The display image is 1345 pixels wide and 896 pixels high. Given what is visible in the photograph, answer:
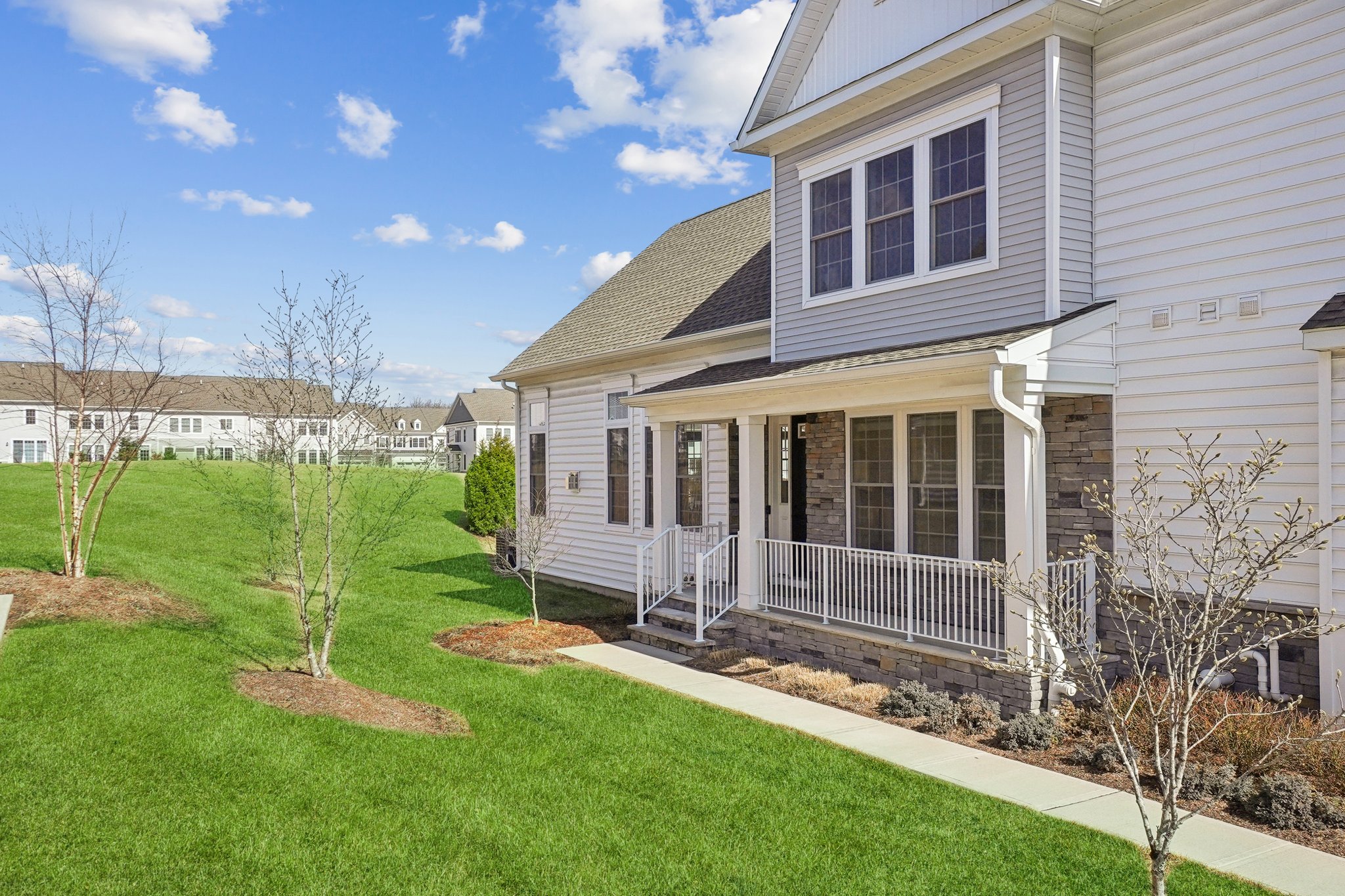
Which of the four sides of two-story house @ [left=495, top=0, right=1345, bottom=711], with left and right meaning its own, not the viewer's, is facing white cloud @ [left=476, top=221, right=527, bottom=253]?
right

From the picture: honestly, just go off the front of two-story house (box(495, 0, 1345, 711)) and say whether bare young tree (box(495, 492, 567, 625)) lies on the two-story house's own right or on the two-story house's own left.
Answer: on the two-story house's own right

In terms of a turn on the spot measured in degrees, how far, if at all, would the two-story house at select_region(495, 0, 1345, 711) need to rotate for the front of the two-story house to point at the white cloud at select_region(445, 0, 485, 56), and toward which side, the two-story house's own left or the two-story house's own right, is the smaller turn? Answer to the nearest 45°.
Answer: approximately 90° to the two-story house's own right

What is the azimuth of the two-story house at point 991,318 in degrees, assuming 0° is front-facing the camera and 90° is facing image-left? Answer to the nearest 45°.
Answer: approximately 45°
